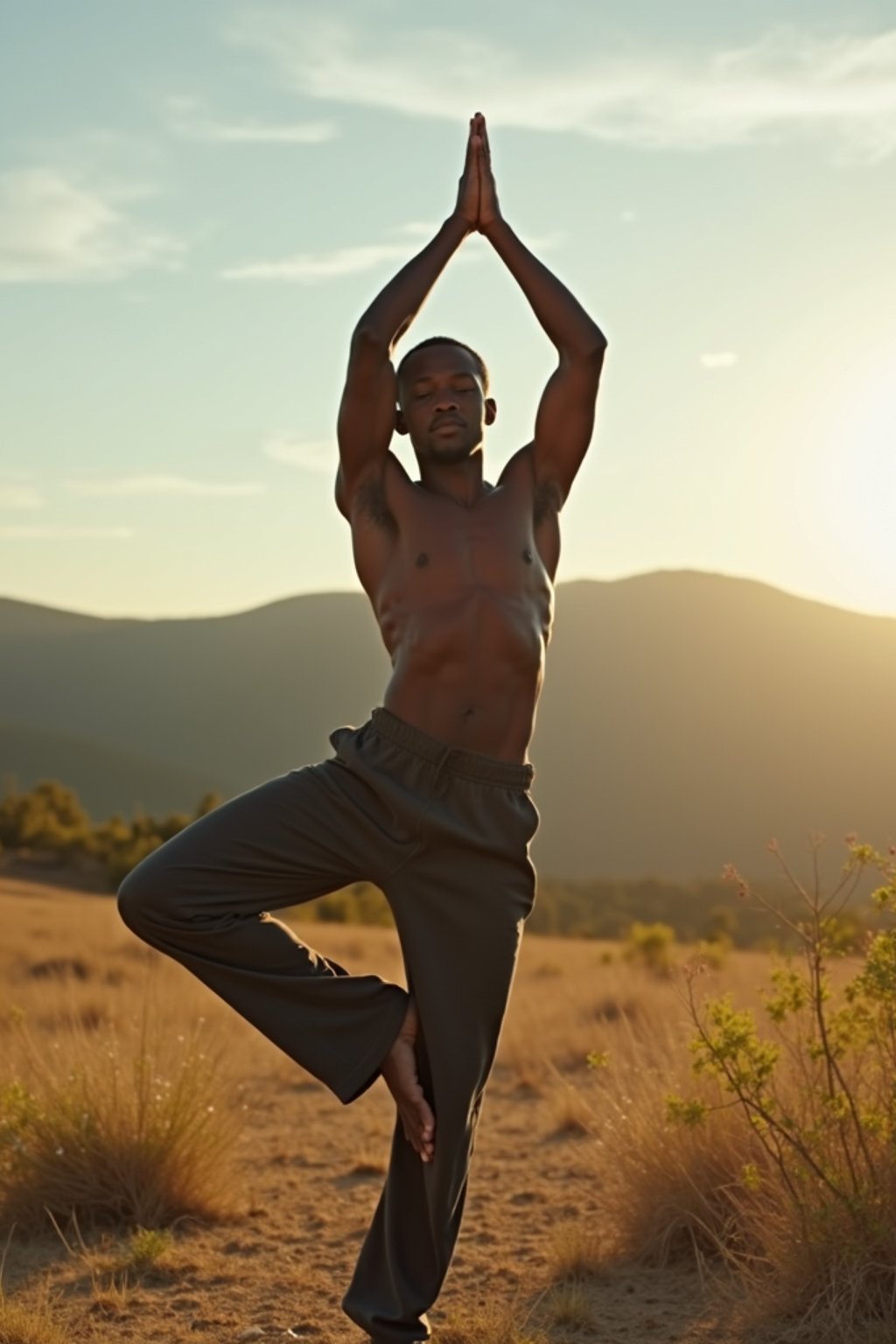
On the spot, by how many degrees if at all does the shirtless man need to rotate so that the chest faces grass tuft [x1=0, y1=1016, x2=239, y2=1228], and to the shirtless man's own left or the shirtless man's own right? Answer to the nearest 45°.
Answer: approximately 135° to the shirtless man's own right

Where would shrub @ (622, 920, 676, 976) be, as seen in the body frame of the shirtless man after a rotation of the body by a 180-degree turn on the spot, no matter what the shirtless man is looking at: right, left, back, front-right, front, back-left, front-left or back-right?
front

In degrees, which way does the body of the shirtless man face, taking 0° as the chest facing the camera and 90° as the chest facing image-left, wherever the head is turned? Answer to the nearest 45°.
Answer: approximately 0°
